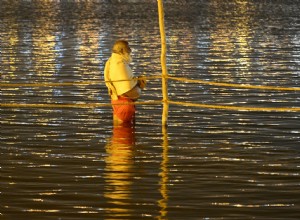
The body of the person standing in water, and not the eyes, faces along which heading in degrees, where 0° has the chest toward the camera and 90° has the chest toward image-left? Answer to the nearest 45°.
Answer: approximately 270°
